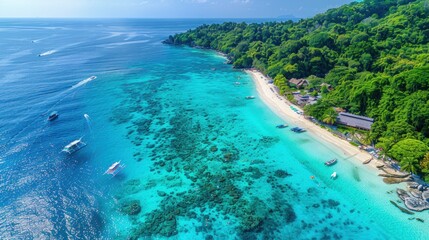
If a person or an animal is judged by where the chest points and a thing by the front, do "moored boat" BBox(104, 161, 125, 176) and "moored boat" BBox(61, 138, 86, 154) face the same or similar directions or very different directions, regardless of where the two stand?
same or similar directions

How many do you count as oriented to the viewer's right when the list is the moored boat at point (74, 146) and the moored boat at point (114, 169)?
0

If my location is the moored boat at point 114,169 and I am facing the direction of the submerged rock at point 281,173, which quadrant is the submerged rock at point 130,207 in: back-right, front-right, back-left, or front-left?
front-right
